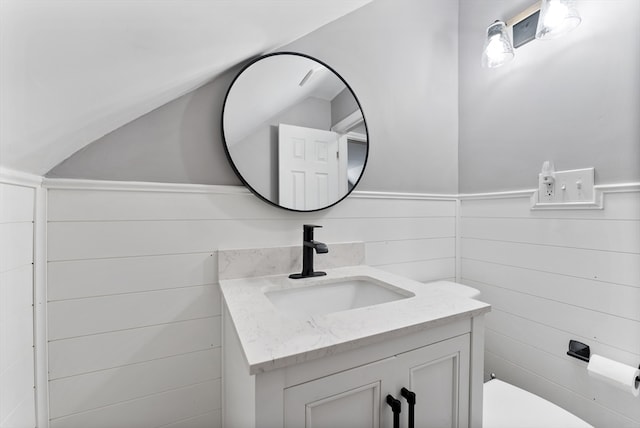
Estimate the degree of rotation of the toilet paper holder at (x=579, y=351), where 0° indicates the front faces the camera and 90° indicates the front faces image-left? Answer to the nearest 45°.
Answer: approximately 45°

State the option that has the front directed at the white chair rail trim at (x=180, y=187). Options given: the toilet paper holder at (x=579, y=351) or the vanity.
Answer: the toilet paper holder

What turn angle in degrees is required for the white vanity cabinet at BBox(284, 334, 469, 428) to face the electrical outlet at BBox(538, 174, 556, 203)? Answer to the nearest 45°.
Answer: approximately 90° to its left

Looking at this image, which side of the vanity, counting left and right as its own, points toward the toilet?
left

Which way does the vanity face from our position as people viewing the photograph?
facing the viewer and to the right of the viewer

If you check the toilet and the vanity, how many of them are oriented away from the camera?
0

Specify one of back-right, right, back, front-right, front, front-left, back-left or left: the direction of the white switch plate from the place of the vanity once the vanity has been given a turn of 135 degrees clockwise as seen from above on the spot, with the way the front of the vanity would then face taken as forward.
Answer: back-right

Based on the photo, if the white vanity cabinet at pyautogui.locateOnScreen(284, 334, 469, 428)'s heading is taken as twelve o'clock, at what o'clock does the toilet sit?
The toilet is roughly at 9 o'clock from the white vanity cabinet.

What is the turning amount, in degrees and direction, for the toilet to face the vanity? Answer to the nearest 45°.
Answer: approximately 90° to its right

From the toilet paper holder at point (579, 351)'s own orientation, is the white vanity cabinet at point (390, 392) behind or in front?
in front
